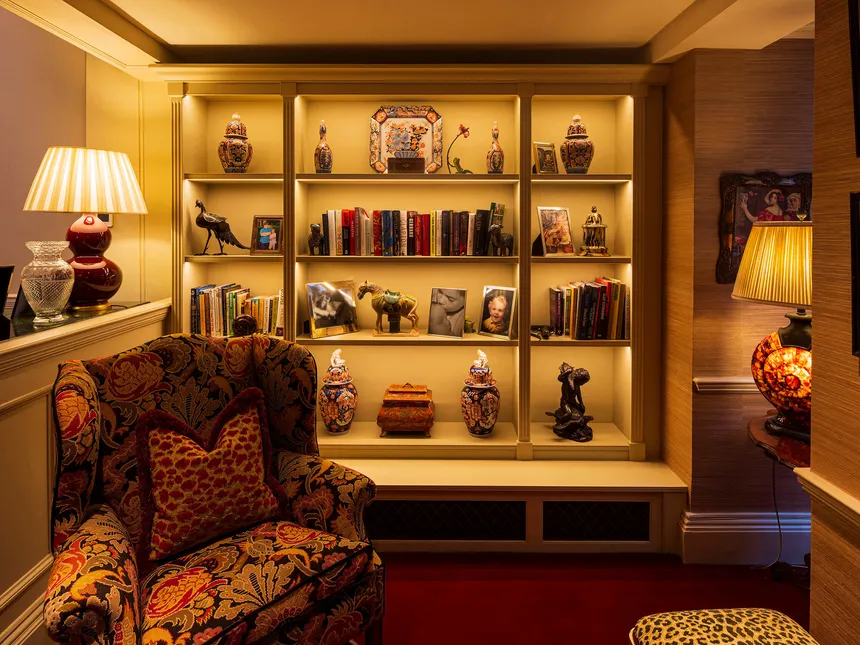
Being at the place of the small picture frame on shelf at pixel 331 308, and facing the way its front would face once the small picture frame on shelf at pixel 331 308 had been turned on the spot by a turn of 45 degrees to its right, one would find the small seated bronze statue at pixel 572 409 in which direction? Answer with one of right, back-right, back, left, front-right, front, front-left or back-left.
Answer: back-left

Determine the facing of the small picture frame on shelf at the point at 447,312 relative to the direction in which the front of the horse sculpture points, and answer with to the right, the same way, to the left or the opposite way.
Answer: to the left

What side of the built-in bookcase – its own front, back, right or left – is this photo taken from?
front

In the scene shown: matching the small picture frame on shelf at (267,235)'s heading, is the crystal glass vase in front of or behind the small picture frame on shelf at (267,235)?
in front

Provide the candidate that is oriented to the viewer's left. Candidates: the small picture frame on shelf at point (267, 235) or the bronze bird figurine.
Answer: the bronze bird figurine

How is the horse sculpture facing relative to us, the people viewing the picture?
facing to the left of the viewer

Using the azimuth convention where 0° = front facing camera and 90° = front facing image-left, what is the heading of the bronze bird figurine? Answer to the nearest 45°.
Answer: approximately 90°

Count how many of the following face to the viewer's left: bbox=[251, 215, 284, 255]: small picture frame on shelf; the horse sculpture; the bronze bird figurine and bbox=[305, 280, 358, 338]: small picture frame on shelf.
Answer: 2

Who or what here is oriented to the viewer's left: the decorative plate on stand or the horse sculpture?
the horse sculpture

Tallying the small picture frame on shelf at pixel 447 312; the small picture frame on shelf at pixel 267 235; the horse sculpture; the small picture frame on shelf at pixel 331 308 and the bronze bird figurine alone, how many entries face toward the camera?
3

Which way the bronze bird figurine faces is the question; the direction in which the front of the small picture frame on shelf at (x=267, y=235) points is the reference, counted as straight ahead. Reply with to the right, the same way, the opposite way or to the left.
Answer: to the right
